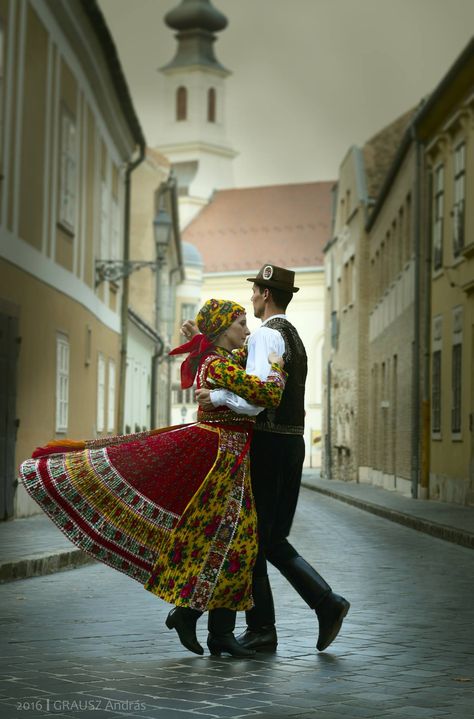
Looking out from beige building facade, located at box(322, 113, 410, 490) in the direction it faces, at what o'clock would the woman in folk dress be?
The woman in folk dress is roughly at 9 o'clock from the beige building facade.

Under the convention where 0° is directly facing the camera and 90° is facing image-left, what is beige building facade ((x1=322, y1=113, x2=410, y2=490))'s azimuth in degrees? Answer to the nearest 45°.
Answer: approximately 90°

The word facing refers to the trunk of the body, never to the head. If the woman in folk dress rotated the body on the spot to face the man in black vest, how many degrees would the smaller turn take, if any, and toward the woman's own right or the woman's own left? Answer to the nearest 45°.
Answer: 0° — they already face them

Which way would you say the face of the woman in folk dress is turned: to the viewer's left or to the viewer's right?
to the viewer's right

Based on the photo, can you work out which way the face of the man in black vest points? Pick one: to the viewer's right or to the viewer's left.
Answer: to the viewer's left

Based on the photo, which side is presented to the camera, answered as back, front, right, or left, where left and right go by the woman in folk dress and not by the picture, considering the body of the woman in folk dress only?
right

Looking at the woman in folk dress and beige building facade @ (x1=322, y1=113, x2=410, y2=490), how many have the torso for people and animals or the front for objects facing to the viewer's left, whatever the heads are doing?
1

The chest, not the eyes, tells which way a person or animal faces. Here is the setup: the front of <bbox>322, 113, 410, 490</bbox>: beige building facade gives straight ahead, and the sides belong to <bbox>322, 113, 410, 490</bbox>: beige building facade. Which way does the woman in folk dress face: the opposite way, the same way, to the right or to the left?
the opposite way

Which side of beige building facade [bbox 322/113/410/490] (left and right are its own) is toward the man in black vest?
left

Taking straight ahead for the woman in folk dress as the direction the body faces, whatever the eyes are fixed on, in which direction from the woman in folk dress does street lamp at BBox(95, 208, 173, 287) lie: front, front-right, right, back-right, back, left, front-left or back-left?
left

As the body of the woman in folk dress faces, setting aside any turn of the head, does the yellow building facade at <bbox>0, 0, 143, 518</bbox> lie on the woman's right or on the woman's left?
on the woman's left
